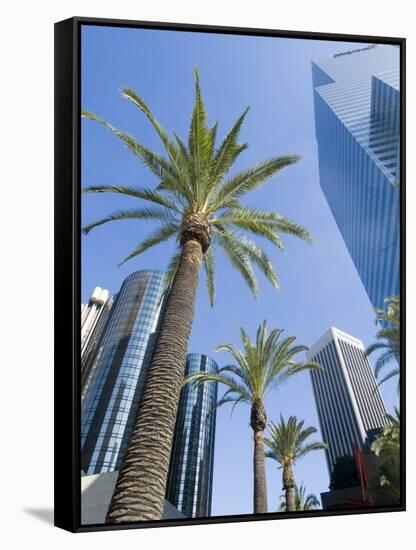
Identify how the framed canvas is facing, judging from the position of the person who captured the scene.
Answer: facing the viewer and to the right of the viewer
